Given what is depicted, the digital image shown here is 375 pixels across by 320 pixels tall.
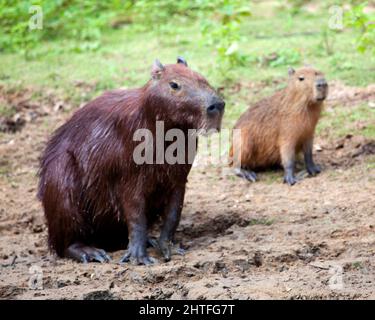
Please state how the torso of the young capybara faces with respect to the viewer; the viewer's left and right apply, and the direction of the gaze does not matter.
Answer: facing the viewer and to the right of the viewer

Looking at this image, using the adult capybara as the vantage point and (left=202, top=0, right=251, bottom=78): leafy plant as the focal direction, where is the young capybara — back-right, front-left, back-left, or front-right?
front-right

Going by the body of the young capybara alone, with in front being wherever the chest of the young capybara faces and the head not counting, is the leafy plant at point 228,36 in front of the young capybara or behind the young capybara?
behind

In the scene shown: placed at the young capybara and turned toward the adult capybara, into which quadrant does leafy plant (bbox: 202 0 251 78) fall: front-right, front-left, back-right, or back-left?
back-right

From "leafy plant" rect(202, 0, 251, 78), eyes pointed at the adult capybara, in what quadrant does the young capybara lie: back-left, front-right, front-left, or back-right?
front-left

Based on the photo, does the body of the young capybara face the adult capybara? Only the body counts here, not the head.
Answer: no

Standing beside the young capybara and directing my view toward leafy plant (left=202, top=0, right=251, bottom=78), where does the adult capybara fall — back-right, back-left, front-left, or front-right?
back-left
